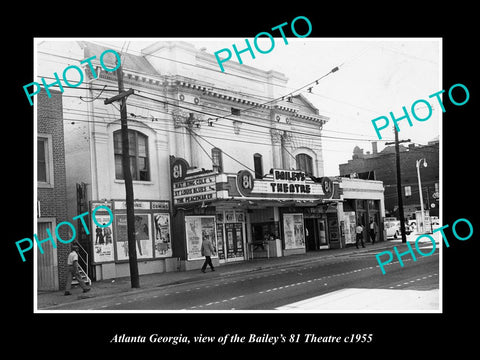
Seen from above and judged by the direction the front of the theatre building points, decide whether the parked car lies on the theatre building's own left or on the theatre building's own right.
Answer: on the theatre building's own left

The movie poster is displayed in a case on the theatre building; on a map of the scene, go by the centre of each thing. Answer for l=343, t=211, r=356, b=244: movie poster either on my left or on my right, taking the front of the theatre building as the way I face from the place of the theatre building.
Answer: on my left

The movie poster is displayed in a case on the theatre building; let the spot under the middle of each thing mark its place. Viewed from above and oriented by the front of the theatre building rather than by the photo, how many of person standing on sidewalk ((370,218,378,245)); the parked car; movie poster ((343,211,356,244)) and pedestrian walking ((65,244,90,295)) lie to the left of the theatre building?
3

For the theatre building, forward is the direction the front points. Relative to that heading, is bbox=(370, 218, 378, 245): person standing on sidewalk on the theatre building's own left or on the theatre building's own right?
on the theatre building's own left

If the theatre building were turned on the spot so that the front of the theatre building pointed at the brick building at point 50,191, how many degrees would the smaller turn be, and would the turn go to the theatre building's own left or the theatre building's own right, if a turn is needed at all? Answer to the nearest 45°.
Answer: approximately 90° to the theatre building's own right

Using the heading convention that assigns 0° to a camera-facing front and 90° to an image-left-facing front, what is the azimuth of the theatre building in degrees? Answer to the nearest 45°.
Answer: approximately 315°

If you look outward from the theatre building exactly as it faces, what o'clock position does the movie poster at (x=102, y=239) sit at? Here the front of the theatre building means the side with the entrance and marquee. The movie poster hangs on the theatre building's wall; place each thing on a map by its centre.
The movie poster is roughly at 3 o'clock from the theatre building.

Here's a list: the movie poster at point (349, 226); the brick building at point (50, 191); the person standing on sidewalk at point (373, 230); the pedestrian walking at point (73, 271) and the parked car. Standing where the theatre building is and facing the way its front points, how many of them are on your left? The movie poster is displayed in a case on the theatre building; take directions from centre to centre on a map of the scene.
3

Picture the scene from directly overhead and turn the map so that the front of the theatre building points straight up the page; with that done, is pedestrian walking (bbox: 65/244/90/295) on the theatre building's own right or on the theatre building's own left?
on the theatre building's own right
